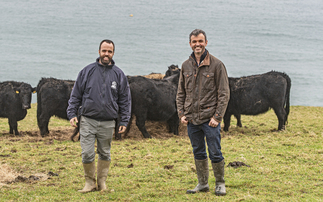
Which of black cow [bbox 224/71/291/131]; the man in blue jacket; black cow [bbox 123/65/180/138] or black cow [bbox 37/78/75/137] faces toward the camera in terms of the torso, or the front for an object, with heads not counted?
the man in blue jacket

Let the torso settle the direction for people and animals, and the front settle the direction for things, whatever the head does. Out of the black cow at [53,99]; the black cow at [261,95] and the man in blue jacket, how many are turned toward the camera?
1

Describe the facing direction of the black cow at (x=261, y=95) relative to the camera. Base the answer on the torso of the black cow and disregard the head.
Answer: to the viewer's left
